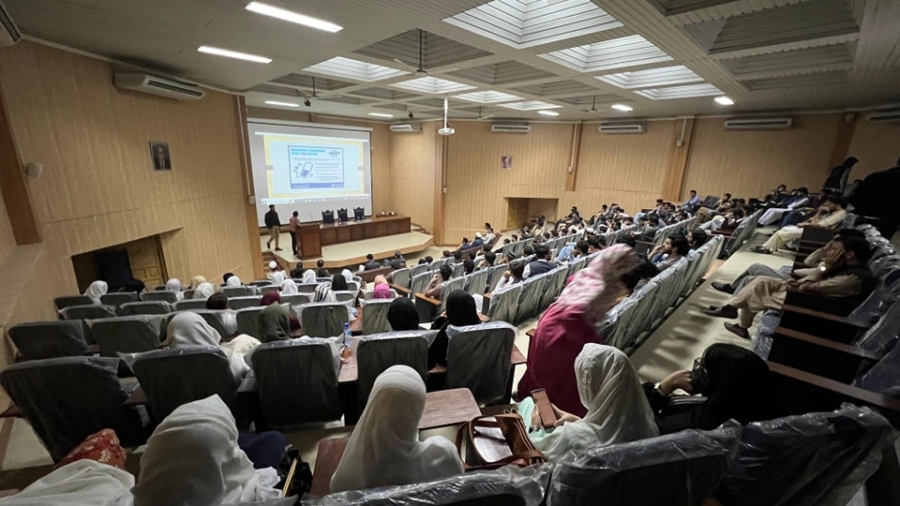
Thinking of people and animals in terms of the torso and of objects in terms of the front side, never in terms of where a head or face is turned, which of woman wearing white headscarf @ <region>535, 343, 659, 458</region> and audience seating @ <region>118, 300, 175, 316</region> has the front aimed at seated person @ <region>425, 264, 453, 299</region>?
the woman wearing white headscarf

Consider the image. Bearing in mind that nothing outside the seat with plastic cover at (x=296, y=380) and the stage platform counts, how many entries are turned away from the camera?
1

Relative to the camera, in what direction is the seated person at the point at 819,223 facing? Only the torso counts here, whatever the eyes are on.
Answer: to the viewer's left

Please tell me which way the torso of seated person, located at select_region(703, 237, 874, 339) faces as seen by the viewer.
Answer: to the viewer's left

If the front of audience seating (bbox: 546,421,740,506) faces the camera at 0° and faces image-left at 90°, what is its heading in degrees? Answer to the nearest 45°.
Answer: approximately 135°

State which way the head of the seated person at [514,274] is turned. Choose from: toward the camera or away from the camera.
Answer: away from the camera

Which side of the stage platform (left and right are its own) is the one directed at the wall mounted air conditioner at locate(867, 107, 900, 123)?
front

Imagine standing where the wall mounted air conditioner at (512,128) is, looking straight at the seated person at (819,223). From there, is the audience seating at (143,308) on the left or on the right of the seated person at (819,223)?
right

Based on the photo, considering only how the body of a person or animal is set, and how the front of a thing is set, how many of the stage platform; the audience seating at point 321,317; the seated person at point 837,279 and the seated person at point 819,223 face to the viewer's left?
2

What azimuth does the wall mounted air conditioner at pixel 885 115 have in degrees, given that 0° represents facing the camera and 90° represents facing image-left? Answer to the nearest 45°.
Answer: approximately 45°

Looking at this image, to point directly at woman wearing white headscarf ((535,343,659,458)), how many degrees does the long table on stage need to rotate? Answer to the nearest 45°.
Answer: approximately 45° to its right

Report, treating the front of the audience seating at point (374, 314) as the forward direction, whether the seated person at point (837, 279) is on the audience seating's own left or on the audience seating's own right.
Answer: on the audience seating's own right

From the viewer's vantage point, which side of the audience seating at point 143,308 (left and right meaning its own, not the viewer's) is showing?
back

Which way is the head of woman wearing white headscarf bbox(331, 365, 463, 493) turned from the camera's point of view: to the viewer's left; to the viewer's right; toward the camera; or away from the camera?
away from the camera

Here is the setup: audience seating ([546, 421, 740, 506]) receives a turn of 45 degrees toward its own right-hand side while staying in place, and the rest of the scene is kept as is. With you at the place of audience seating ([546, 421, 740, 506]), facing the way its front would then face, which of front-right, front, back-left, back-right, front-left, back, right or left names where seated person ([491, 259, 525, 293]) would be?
front-left

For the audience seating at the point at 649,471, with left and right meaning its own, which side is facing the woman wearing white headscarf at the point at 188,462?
left

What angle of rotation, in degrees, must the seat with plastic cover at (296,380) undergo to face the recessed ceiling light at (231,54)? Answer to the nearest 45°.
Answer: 0° — it already faces it

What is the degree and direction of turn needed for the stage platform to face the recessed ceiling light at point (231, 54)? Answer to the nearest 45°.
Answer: approximately 45° to its right

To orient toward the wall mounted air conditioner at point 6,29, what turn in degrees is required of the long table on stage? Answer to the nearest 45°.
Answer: approximately 45° to its right

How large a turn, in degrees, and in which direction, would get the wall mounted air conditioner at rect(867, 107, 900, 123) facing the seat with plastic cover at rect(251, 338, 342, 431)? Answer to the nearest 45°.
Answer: approximately 45° to its left
